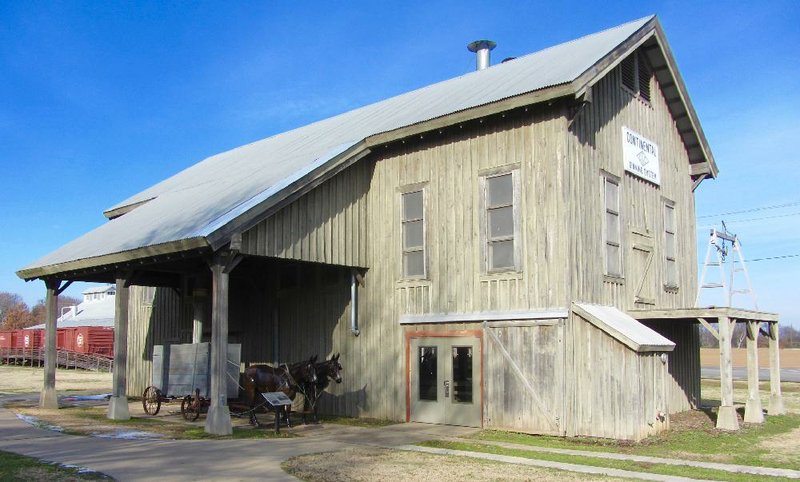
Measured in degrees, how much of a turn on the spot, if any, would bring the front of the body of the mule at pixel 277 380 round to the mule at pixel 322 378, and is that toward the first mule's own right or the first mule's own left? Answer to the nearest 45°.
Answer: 0° — it already faces it

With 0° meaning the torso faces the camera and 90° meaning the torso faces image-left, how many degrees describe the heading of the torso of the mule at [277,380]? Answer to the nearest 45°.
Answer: approximately 270°

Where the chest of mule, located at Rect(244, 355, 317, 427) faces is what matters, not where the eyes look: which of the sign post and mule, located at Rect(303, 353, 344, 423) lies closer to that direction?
the mule

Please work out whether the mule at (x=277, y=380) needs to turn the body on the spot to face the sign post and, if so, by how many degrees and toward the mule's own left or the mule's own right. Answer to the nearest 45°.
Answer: approximately 90° to the mule's own right
